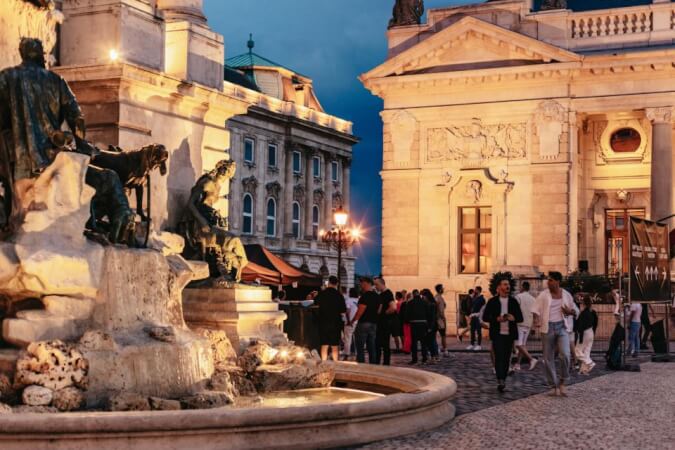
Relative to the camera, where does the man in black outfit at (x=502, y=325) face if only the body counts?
toward the camera

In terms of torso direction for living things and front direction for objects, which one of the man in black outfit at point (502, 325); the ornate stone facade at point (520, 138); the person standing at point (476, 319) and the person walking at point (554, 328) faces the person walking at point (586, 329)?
the ornate stone facade

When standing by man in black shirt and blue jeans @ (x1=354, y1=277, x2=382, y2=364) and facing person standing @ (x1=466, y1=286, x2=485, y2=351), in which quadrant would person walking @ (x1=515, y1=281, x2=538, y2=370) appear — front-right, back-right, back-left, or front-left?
front-right

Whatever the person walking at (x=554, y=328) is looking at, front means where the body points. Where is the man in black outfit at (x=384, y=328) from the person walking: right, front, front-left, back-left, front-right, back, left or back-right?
back-right

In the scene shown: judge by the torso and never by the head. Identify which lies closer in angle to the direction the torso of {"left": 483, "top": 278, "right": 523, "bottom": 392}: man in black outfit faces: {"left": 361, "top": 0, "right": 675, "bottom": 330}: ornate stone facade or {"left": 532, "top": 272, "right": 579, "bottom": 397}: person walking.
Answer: the person walking

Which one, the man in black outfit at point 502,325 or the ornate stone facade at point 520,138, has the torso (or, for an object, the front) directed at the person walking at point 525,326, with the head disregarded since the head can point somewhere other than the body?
the ornate stone facade

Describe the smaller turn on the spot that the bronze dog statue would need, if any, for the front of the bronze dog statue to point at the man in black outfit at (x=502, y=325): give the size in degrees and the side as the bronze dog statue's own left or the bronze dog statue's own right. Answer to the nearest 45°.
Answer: approximately 45° to the bronze dog statue's own left

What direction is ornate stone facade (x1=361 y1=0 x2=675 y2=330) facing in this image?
toward the camera

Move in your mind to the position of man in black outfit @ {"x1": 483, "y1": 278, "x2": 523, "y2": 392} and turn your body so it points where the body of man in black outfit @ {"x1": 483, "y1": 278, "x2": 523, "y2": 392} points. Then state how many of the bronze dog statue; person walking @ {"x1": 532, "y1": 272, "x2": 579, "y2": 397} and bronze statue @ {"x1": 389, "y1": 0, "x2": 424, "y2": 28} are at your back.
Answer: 1

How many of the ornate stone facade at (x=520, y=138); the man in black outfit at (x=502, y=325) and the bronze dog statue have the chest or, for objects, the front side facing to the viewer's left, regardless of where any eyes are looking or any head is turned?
0

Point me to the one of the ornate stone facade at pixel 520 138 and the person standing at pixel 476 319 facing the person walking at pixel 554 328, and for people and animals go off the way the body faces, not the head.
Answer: the ornate stone facade

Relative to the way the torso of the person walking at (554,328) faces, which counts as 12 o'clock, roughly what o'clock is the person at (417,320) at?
the person at (417,320) is roughly at 5 o'clock from the person walking at (554,328).

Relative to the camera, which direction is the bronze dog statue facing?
to the viewer's right

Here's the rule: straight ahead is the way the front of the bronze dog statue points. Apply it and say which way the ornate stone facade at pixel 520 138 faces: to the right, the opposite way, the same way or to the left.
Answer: to the right

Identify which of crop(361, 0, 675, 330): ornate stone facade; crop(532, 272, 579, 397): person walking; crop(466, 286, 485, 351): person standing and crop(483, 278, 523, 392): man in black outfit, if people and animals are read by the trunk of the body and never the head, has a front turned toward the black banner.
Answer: the ornate stone facade

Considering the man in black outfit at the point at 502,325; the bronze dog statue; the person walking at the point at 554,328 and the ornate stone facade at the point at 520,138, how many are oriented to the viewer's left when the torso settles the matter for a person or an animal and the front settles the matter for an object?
0

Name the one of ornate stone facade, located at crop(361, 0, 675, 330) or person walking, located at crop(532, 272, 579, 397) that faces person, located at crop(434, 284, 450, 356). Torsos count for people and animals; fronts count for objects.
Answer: the ornate stone facade

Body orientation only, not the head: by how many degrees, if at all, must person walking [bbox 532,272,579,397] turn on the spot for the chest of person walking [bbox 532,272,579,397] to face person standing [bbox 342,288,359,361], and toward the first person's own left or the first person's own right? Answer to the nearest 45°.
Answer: approximately 135° to the first person's own right

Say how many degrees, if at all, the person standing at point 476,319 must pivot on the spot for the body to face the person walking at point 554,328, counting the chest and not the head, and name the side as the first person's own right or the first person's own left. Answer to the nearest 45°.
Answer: approximately 90° to the first person's own left

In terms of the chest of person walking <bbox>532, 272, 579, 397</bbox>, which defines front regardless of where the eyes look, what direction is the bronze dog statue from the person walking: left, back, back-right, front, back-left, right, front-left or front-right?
front-right
